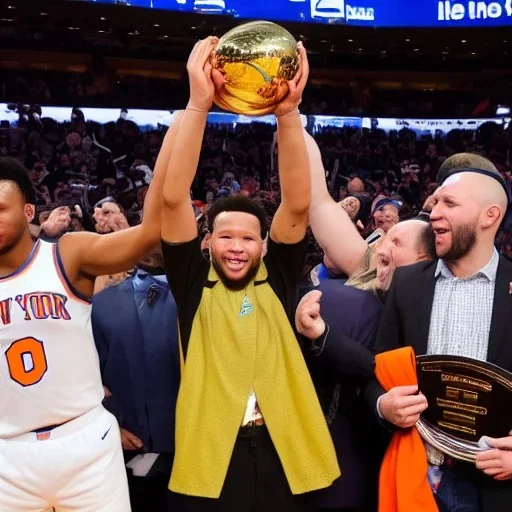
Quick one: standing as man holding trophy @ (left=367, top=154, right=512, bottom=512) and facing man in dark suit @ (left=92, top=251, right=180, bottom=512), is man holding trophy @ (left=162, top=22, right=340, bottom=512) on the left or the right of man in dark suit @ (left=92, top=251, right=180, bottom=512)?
left

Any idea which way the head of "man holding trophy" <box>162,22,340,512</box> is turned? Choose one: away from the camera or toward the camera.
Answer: toward the camera

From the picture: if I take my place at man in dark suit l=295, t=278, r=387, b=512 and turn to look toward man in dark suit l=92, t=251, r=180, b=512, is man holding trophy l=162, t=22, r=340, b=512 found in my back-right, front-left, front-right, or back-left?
front-left

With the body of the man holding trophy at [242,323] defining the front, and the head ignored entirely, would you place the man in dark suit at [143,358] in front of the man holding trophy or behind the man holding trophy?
behind

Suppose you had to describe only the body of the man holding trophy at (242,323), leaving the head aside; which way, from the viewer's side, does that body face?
toward the camera

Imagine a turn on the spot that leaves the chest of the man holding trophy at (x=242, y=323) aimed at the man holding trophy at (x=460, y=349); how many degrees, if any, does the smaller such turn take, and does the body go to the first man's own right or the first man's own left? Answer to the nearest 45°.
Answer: approximately 90° to the first man's own left

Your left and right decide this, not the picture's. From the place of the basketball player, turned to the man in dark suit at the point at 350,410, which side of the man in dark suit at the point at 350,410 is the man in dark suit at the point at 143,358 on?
left

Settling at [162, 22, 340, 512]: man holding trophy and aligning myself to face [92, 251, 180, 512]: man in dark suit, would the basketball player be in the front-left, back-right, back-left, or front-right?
front-left
